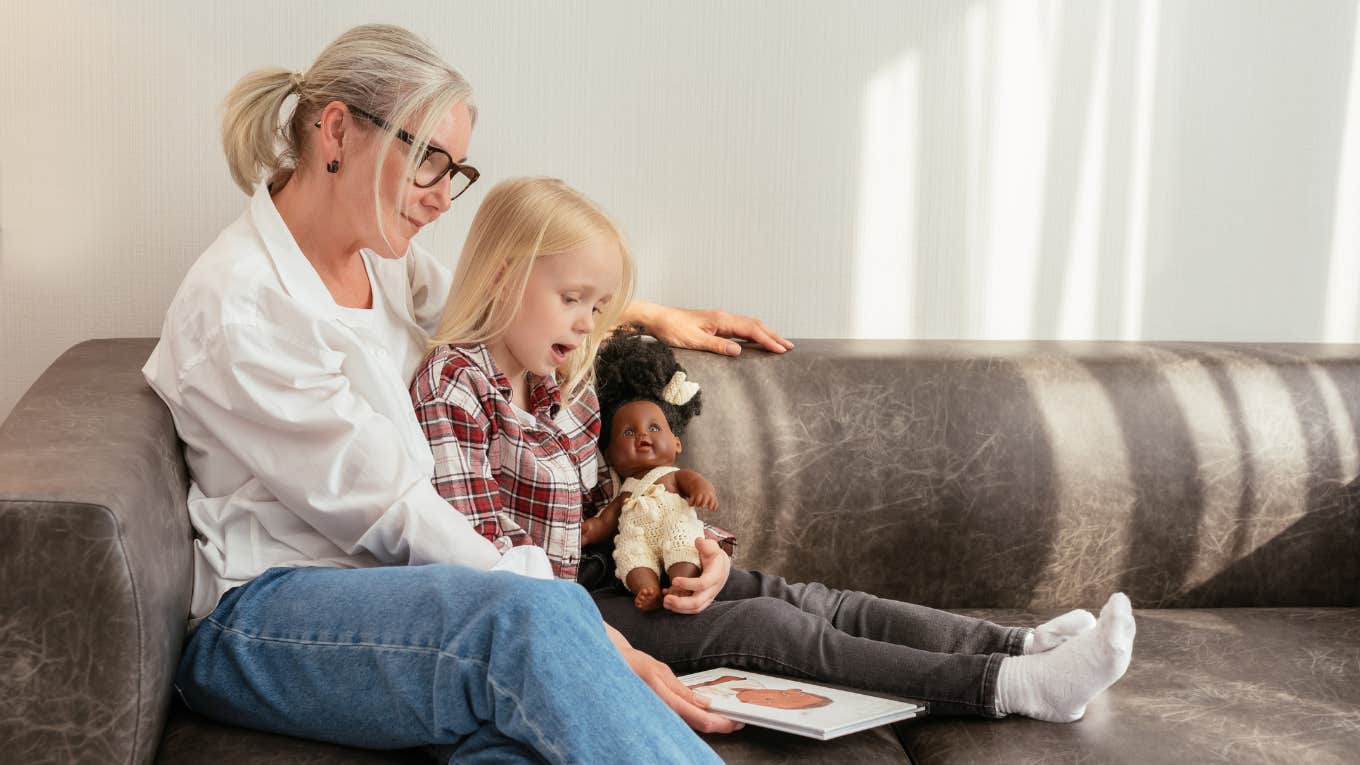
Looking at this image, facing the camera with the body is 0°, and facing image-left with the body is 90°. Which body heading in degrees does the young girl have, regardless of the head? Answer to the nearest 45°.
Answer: approximately 315°

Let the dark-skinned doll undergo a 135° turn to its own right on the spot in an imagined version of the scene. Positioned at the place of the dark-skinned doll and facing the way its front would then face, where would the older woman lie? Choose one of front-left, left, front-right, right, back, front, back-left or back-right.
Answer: left

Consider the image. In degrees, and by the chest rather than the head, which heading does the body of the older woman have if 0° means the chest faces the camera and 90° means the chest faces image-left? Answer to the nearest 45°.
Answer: approximately 315°

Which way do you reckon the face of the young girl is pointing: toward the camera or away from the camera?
toward the camera

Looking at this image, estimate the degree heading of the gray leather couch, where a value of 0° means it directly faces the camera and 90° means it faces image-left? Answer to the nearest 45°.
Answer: approximately 0°

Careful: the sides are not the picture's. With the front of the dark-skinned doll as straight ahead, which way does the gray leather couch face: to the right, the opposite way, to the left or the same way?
the same way

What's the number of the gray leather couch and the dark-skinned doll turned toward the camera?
2

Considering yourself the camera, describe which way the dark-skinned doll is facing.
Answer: facing the viewer
